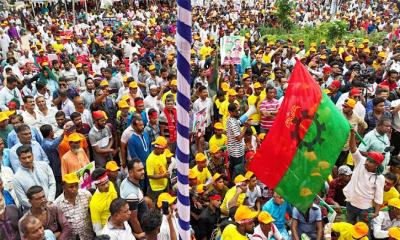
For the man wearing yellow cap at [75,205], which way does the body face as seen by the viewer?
toward the camera

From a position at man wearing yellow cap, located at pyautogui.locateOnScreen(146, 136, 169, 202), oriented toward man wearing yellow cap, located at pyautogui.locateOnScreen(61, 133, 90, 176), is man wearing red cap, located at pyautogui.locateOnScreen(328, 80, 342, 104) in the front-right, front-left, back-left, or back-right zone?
back-right

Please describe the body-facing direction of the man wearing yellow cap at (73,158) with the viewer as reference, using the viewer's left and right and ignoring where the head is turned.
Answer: facing the viewer and to the right of the viewer

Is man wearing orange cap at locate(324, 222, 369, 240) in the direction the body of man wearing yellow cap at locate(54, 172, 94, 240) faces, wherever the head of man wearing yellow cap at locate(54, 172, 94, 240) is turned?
no

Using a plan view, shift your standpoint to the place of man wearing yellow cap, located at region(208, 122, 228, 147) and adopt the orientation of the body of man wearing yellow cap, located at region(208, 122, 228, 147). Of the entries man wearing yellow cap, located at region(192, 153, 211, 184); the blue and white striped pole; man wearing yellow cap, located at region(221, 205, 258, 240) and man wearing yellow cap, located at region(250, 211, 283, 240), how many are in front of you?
4

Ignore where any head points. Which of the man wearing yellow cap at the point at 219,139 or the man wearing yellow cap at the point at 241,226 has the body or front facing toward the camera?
the man wearing yellow cap at the point at 219,139

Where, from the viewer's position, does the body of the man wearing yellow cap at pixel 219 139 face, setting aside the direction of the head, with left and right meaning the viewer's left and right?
facing the viewer

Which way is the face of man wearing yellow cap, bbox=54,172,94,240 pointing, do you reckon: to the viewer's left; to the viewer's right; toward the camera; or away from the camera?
toward the camera

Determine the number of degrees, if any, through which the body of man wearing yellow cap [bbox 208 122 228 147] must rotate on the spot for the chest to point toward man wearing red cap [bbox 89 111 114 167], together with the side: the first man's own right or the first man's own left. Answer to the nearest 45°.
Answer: approximately 90° to the first man's own right

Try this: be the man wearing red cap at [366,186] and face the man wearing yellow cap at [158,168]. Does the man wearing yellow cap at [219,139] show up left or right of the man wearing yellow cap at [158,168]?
right

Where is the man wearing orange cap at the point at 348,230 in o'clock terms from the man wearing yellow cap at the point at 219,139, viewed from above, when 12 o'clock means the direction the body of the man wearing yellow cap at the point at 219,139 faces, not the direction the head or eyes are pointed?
the man wearing orange cap at the point at 348,230 is roughly at 11 o'clock from the man wearing yellow cap at the point at 219,139.

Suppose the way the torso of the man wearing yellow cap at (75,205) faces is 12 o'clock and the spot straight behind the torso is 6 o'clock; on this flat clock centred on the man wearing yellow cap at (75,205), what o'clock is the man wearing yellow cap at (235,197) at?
the man wearing yellow cap at (235,197) is roughly at 9 o'clock from the man wearing yellow cap at (75,205).
